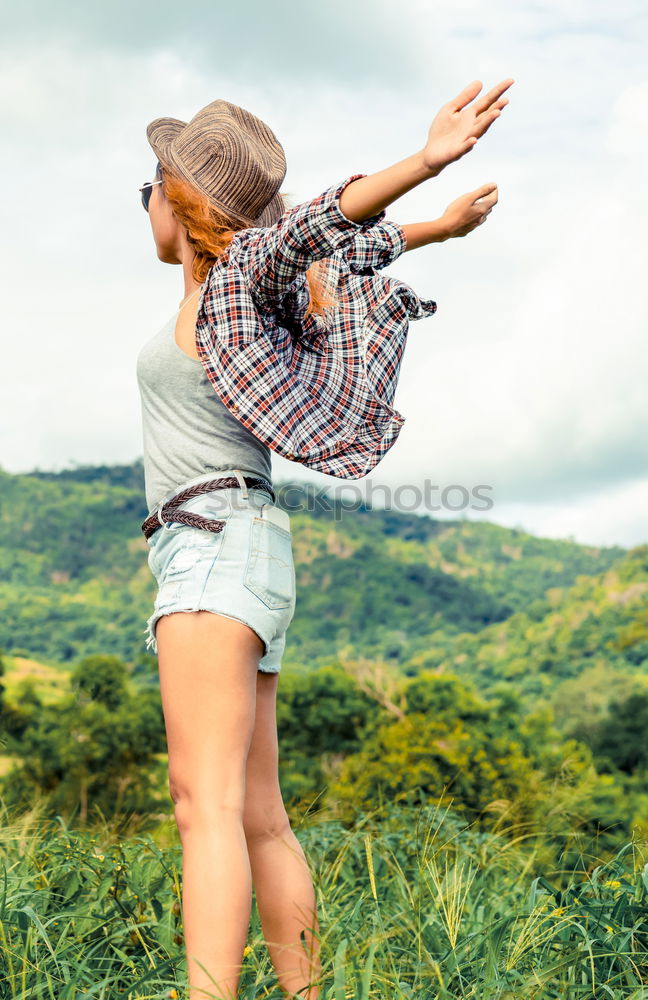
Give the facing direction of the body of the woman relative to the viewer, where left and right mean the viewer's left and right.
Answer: facing to the left of the viewer
